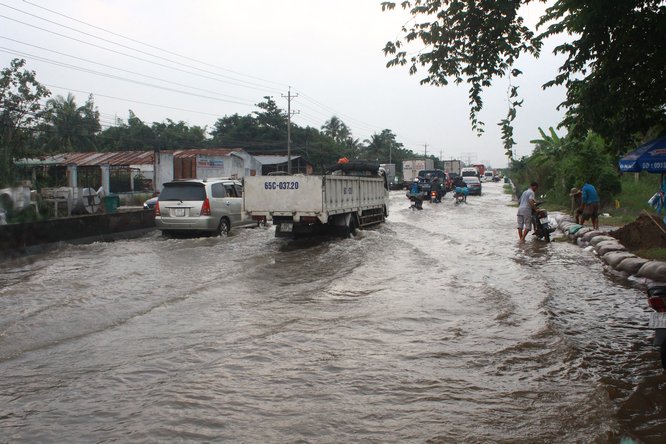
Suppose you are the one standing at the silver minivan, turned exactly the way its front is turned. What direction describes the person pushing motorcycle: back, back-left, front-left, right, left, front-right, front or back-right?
front-right

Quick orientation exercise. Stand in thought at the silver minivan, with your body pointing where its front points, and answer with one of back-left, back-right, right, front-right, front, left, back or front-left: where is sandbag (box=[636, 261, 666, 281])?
right

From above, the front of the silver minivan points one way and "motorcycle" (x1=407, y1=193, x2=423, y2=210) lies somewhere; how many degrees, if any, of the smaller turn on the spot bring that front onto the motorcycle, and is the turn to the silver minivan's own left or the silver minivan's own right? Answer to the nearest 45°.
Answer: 0° — it already faces it

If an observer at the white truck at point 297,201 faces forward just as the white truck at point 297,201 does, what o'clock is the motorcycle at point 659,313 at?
The motorcycle is roughly at 4 o'clock from the white truck.

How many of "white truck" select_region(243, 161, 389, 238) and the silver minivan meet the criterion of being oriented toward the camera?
0

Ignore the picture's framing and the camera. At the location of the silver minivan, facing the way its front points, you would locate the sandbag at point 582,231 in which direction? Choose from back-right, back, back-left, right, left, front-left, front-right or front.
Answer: front-right

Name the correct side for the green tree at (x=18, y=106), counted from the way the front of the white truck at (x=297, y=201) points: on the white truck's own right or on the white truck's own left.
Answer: on the white truck's own left

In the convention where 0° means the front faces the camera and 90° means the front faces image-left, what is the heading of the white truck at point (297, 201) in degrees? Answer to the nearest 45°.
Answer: approximately 225°

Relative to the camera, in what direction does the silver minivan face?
facing away from the viewer and to the right of the viewer

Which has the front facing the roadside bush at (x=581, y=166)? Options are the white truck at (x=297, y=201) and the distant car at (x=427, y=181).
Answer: the white truck

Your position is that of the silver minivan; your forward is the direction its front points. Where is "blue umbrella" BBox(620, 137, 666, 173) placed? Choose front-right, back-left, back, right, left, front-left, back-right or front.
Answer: right
